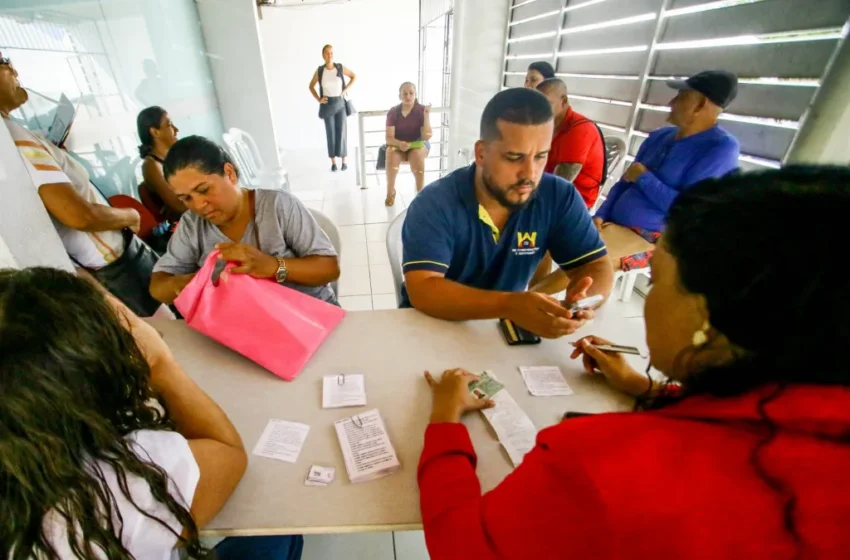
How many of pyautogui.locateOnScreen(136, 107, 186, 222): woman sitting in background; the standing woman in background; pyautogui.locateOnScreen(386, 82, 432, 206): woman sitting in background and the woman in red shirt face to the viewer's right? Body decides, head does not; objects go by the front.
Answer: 1

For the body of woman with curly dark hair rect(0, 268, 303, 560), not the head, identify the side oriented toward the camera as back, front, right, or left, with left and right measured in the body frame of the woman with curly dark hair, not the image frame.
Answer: back

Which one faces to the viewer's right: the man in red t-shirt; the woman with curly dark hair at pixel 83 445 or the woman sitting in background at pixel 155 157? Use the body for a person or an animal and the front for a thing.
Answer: the woman sitting in background

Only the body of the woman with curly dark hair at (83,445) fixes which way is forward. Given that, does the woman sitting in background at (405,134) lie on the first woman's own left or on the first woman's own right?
on the first woman's own right

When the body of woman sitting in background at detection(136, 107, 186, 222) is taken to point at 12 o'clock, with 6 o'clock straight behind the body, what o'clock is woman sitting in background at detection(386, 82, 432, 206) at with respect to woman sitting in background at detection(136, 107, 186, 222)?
woman sitting in background at detection(386, 82, 432, 206) is roughly at 11 o'clock from woman sitting in background at detection(136, 107, 186, 222).

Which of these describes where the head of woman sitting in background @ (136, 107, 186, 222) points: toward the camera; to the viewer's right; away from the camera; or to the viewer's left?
to the viewer's right

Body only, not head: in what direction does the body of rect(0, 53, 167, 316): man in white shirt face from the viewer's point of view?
to the viewer's right

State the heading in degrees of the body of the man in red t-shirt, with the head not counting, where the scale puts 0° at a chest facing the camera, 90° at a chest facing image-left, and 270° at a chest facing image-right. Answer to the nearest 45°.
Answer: approximately 90°

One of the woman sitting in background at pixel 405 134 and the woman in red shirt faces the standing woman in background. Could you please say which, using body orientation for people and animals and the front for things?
the woman in red shirt

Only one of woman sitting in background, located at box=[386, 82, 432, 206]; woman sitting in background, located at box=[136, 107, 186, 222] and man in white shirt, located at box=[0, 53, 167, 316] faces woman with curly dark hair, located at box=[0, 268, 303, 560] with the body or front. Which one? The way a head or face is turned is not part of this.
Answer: woman sitting in background, located at box=[386, 82, 432, 206]

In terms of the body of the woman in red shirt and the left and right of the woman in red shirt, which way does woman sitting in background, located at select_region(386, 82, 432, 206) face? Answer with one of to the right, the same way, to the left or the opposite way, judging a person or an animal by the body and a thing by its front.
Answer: the opposite way

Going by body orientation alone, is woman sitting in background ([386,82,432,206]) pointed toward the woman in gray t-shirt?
yes

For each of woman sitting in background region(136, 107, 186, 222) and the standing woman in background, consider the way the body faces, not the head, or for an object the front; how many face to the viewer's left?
0

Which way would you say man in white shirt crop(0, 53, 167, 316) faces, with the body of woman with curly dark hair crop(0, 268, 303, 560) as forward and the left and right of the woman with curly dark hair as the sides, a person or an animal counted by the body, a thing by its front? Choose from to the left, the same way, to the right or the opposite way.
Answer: to the right
